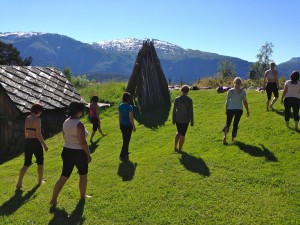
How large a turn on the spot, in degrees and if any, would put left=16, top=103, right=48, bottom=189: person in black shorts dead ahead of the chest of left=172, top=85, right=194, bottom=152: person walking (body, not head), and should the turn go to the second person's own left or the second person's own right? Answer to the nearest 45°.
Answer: approximately 135° to the second person's own left

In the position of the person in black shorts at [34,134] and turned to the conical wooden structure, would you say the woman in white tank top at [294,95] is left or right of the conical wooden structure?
right

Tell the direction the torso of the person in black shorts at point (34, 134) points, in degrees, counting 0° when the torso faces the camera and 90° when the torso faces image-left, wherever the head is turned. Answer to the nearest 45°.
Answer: approximately 225°

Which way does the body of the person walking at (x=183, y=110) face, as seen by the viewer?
away from the camera

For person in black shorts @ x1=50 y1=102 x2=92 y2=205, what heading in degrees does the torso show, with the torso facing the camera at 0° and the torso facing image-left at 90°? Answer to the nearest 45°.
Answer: approximately 225°
